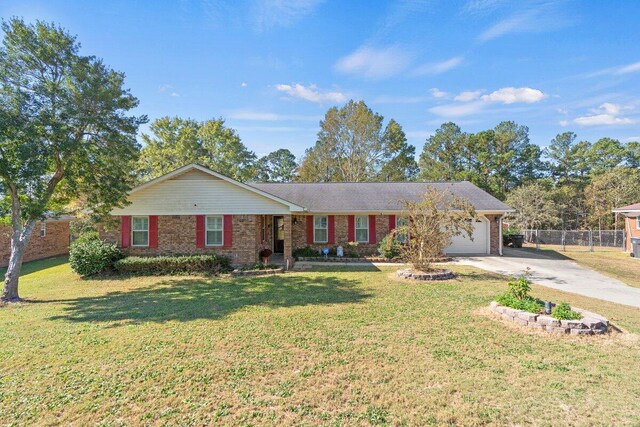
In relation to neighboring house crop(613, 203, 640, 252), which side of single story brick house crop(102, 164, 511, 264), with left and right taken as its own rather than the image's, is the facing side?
left

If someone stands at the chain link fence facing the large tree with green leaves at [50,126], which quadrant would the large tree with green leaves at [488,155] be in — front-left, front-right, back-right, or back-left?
back-right

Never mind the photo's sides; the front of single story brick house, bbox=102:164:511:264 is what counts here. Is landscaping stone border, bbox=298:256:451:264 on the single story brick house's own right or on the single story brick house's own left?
on the single story brick house's own left

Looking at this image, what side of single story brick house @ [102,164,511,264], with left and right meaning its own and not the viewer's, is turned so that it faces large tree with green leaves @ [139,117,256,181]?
back

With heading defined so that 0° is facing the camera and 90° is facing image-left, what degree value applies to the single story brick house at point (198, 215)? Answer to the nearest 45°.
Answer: approximately 0°

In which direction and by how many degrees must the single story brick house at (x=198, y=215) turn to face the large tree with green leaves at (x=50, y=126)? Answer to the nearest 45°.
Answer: approximately 45° to its right

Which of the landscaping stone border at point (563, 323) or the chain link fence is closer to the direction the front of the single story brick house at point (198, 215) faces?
the landscaping stone border

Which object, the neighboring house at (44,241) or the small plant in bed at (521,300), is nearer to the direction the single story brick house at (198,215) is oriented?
the small plant in bed

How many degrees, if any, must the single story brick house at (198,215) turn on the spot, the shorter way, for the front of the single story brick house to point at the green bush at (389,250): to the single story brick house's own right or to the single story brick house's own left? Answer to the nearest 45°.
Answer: approximately 90° to the single story brick house's own left
